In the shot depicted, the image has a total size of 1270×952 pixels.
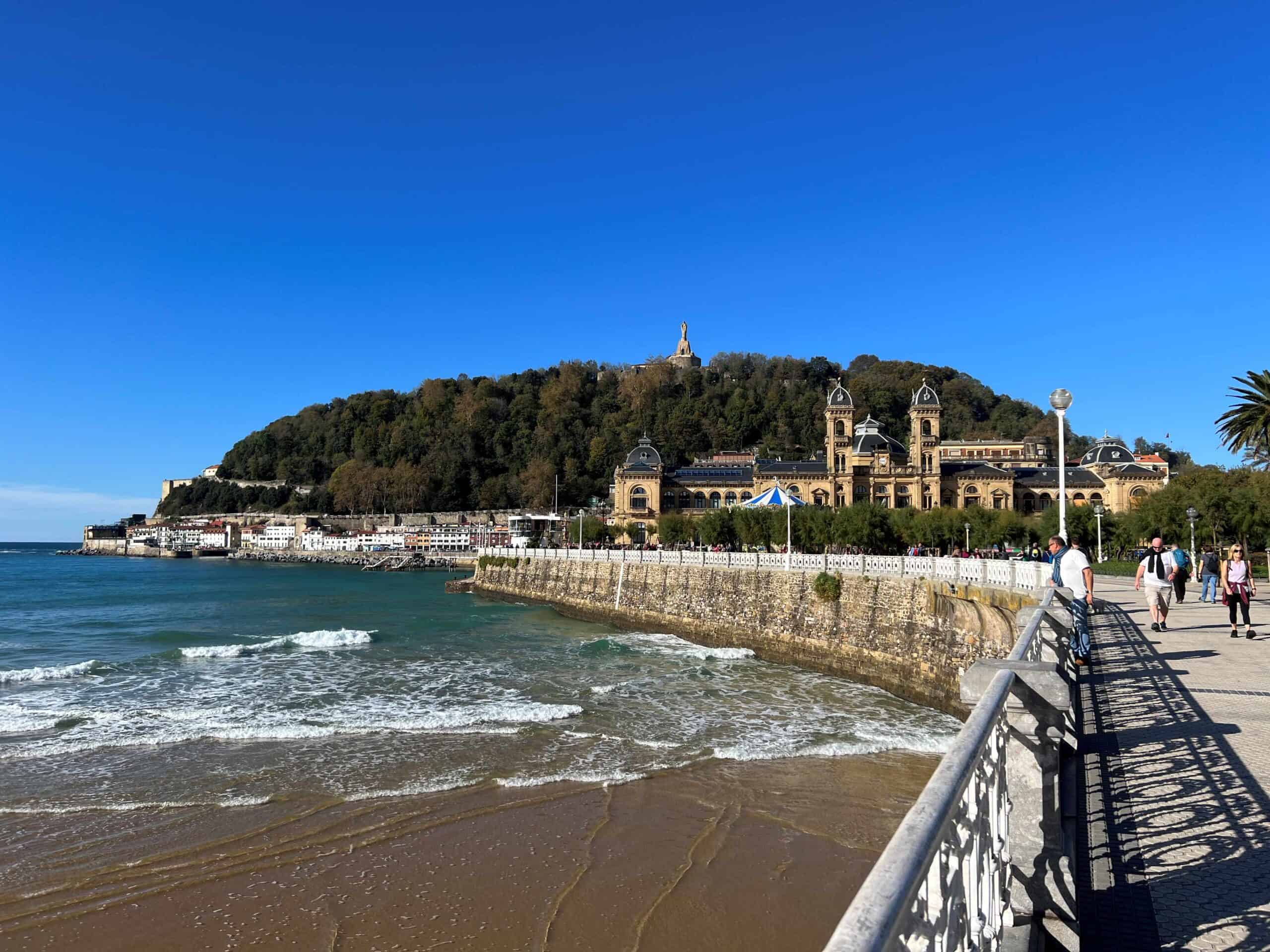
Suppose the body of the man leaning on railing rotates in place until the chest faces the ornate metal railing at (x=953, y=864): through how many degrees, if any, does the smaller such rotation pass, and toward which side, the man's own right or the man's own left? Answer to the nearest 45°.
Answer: approximately 90° to the man's own left

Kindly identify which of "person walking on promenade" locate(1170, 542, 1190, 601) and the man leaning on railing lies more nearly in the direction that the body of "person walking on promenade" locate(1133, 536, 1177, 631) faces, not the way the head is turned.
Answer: the man leaning on railing

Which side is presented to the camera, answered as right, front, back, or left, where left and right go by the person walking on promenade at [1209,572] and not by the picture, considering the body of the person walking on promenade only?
back

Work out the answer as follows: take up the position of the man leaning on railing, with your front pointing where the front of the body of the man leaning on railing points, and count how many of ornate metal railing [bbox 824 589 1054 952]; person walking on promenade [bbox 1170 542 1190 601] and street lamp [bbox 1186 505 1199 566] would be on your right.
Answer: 2

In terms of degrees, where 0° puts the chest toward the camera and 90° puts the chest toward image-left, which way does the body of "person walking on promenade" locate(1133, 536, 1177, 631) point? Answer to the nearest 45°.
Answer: approximately 0°

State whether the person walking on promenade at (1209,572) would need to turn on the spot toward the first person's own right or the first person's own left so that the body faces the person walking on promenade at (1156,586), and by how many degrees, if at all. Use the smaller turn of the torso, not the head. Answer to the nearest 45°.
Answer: approximately 180°

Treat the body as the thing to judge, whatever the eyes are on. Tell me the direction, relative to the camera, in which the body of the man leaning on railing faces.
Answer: to the viewer's left

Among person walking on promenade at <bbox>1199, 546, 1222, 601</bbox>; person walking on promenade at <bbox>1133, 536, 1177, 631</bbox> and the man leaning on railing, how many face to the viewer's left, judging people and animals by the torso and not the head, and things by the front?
1

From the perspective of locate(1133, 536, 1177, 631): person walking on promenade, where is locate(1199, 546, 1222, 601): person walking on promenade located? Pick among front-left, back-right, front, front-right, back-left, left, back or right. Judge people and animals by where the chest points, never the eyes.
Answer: back

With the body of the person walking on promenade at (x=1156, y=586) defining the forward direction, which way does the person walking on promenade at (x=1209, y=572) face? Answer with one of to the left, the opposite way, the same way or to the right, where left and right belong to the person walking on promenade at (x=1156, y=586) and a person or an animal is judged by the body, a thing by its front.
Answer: the opposite way

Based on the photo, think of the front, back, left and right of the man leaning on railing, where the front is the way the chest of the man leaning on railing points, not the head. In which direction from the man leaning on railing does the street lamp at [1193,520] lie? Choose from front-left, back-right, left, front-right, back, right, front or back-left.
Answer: right

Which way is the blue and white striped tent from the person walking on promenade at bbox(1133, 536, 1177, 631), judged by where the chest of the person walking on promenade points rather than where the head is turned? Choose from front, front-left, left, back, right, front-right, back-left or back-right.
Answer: back-right

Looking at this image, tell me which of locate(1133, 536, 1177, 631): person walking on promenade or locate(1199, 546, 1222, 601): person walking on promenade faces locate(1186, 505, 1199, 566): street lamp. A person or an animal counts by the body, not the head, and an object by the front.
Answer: locate(1199, 546, 1222, 601): person walking on promenade
